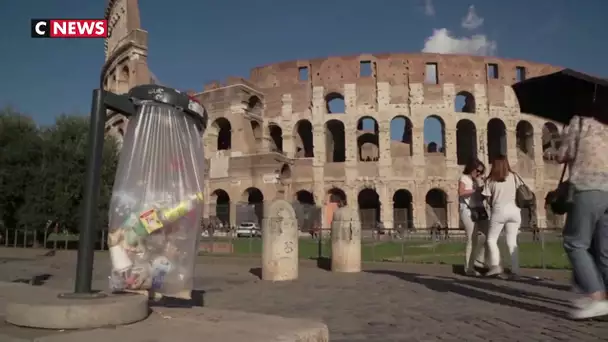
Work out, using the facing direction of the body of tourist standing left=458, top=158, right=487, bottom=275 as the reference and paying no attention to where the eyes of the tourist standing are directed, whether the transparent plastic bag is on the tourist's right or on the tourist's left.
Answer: on the tourist's right

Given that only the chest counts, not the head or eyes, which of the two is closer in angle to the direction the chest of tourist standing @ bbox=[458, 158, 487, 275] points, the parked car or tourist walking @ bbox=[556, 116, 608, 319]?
the tourist walking

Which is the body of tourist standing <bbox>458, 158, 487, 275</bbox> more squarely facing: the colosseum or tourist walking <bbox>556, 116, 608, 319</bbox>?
the tourist walking

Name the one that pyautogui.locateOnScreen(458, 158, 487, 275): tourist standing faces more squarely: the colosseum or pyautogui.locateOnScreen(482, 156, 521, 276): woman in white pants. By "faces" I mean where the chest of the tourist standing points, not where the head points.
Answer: the woman in white pants

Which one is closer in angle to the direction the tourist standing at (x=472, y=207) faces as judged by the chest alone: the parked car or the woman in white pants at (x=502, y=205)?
the woman in white pants

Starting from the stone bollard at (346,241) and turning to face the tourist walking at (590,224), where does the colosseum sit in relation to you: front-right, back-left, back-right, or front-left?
back-left

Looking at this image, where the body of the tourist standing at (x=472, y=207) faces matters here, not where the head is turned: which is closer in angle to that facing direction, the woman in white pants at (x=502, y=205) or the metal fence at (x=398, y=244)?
the woman in white pants
